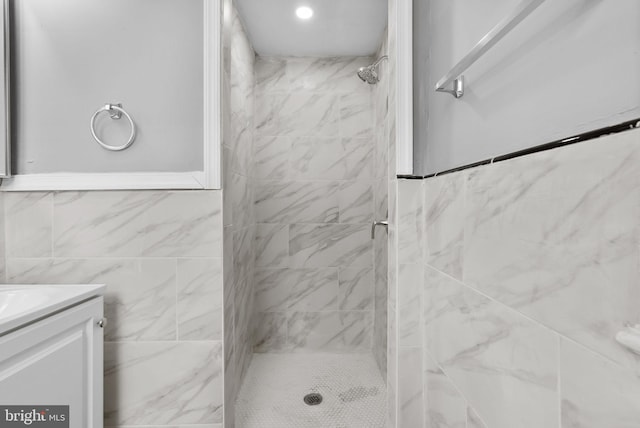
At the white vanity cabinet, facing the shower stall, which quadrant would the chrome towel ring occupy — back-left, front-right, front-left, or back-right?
front-left

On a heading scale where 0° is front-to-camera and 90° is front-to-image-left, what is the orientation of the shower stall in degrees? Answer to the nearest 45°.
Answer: approximately 0°

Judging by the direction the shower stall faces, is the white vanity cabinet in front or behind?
in front

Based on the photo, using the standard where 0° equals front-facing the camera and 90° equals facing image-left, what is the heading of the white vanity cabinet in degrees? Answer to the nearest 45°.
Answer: approximately 315°

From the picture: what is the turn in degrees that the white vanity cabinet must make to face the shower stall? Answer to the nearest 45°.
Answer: approximately 90° to its left

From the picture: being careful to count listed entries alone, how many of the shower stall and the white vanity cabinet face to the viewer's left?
0

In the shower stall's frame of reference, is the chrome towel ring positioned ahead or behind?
ahead
